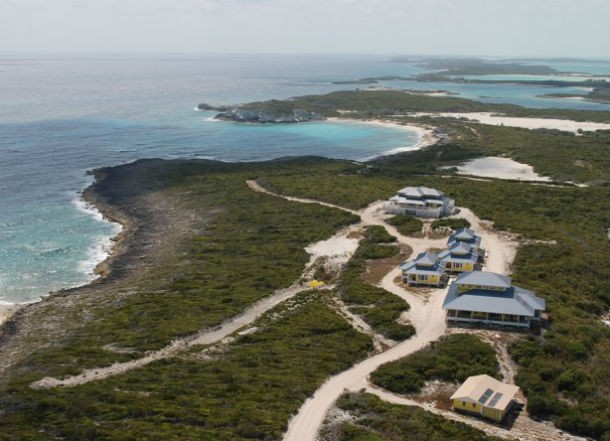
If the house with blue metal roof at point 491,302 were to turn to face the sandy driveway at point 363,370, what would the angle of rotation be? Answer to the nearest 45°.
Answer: approximately 45° to its right

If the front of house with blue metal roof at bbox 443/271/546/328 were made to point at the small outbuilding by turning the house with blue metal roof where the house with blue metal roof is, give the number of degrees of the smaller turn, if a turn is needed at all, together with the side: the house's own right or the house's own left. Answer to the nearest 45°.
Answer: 0° — it already faces it

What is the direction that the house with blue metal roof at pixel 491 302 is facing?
toward the camera

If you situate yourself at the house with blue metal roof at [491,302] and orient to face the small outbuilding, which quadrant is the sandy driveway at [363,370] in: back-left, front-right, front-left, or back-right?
front-right
